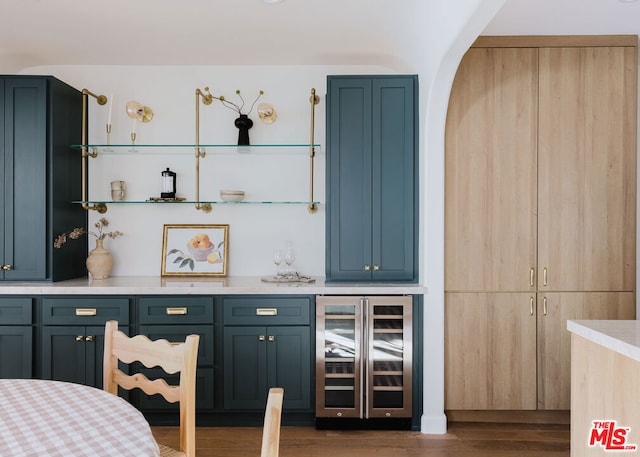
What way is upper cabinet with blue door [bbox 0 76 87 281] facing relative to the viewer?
toward the camera

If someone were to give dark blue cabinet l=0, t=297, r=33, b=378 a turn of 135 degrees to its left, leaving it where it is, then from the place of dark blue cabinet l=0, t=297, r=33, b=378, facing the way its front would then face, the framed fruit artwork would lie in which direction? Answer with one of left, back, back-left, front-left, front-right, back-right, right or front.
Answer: front-right

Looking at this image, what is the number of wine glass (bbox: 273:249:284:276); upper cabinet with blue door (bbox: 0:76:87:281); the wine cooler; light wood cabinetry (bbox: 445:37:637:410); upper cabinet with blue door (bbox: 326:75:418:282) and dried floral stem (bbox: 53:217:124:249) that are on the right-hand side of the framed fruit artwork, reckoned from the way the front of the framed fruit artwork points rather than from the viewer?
2

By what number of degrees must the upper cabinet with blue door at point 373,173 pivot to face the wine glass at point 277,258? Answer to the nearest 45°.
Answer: approximately 90° to its right

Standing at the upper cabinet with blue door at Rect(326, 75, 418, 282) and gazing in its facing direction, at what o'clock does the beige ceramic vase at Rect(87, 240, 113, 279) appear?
The beige ceramic vase is roughly at 3 o'clock from the upper cabinet with blue door.

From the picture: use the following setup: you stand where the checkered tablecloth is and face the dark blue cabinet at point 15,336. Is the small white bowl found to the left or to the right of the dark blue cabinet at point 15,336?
right

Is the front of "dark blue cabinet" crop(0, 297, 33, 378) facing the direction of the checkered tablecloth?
yes

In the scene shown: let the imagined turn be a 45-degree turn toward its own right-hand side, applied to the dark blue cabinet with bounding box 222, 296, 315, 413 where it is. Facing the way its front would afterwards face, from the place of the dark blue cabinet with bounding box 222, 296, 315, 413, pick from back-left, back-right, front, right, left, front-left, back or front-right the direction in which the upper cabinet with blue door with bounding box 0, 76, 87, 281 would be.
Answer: front-right

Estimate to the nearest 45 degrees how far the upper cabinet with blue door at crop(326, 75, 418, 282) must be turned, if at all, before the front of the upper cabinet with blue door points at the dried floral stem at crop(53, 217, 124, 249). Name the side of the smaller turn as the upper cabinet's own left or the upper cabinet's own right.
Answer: approximately 90° to the upper cabinet's own right

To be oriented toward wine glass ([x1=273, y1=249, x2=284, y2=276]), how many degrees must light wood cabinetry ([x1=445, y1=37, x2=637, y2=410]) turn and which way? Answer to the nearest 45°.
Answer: approximately 90° to its right

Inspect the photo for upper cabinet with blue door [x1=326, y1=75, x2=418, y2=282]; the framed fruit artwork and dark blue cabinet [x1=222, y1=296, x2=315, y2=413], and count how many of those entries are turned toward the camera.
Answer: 3

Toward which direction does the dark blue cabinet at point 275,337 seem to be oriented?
toward the camera

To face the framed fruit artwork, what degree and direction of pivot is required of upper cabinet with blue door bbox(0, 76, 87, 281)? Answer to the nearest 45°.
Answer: approximately 90° to its left

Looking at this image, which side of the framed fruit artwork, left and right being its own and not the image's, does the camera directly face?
front
